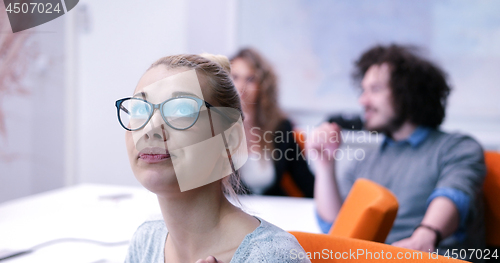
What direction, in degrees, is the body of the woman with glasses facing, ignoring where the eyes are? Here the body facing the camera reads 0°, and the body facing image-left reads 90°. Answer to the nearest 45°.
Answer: approximately 45°

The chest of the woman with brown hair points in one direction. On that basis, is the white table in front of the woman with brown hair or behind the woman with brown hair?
in front

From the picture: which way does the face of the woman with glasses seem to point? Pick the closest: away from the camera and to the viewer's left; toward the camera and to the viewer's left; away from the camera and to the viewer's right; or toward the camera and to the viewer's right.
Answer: toward the camera and to the viewer's left

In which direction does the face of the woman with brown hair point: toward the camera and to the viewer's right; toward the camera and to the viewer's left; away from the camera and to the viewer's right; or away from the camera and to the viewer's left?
toward the camera and to the viewer's left

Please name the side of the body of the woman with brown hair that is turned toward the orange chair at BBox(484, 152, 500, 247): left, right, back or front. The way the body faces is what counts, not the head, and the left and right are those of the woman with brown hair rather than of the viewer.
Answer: left

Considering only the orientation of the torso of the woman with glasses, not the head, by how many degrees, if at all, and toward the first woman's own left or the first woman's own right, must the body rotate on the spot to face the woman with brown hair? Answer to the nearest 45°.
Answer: approximately 135° to the first woman's own right

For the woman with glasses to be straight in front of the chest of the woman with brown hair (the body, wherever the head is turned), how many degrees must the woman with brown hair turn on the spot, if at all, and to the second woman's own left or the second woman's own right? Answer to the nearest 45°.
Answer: approximately 45° to the second woman's own left

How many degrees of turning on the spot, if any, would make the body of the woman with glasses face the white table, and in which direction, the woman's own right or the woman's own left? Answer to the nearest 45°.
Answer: approximately 90° to the woman's own right

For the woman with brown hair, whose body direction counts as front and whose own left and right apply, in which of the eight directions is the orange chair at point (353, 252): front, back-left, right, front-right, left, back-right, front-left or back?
front-left

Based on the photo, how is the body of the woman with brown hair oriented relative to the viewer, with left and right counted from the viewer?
facing the viewer and to the left of the viewer

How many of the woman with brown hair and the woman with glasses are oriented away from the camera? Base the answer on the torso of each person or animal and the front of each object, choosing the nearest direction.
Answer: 0
